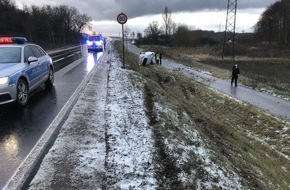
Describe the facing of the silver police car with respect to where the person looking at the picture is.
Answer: facing the viewer and to the left of the viewer
